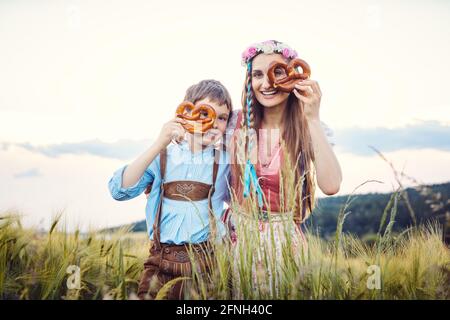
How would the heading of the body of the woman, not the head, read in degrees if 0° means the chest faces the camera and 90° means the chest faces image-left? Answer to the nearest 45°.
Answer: approximately 0°
